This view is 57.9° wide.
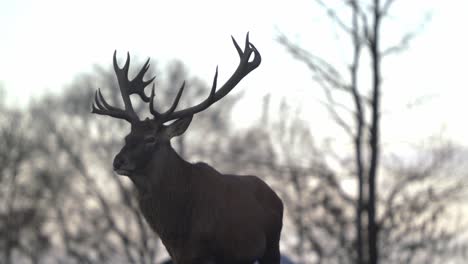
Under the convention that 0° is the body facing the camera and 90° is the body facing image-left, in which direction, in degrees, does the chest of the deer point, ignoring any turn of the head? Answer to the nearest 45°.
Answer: approximately 45°
